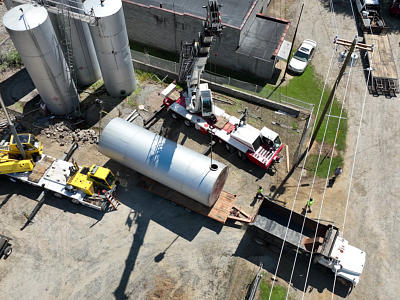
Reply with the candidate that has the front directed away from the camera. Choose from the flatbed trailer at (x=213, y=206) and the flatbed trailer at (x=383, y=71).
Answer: the flatbed trailer at (x=383, y=71)

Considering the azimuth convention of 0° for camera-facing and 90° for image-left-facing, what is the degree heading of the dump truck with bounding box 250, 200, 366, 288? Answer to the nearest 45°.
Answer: approximately 315°

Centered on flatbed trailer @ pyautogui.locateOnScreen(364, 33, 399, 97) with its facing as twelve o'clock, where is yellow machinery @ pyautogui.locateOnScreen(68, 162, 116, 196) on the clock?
The yellow machinery is roughly at 7 o'clock from the flatbed trailer.

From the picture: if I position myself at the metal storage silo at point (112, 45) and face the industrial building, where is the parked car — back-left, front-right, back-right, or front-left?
front-right

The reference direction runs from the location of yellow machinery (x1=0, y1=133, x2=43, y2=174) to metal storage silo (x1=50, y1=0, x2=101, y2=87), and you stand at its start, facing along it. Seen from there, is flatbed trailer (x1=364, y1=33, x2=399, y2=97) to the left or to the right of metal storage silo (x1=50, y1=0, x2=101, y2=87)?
right

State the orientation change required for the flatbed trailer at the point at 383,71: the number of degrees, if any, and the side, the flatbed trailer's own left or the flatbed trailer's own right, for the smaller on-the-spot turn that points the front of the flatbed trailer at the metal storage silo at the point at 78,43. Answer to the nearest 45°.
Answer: approximately 135° to the flatbed trailer's own left

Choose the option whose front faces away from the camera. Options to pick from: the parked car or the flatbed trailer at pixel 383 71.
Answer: the flatbed trailer

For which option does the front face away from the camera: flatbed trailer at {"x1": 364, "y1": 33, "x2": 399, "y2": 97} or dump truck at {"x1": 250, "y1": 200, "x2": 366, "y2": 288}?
flatbed trailer at {"x1": 364, "y1": 33, "x2": 399, "y2": 97}

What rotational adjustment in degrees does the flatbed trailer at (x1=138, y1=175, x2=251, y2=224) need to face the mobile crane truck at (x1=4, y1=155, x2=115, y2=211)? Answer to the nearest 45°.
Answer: approximately 135° to its right
